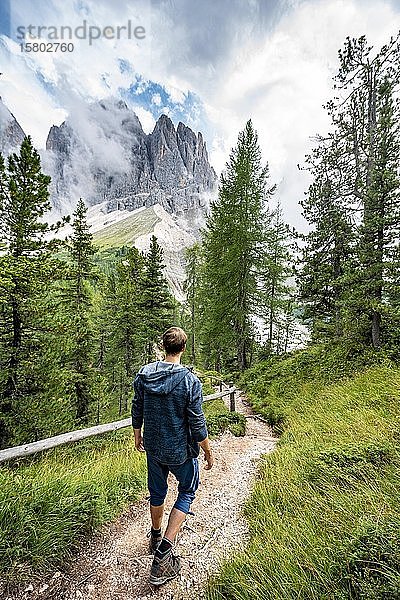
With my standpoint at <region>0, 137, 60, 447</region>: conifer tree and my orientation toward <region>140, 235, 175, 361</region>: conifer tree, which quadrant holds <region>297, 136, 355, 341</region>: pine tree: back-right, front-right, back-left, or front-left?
front-right

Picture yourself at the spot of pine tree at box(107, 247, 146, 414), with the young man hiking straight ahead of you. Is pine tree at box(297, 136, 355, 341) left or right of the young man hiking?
left

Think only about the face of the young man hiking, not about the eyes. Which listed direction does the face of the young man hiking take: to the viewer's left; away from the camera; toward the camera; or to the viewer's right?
away from the camera

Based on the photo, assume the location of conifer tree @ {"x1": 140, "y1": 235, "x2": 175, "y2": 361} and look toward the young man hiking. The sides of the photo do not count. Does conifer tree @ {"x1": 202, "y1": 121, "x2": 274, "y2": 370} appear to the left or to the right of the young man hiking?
left

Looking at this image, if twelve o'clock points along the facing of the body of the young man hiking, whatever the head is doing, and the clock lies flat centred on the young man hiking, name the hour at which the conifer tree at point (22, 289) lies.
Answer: The conifer tree is roughly at 11 o'clock from the young man hiking.

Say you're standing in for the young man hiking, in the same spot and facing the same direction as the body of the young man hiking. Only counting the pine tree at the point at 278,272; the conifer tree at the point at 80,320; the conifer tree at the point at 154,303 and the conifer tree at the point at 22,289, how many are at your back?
0

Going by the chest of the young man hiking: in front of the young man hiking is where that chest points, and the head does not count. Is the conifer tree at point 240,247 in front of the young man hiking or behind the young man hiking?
in front

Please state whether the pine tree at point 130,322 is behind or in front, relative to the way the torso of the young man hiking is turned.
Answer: in front

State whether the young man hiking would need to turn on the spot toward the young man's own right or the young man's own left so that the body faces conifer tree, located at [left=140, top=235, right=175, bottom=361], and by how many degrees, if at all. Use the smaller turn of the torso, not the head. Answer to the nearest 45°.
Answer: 0° — they already face it

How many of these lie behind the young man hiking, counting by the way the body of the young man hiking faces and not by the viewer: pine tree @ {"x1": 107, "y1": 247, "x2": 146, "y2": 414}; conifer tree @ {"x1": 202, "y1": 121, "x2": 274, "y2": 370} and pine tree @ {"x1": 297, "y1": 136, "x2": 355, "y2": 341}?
0

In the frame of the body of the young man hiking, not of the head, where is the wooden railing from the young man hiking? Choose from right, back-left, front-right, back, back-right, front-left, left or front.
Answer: front-left

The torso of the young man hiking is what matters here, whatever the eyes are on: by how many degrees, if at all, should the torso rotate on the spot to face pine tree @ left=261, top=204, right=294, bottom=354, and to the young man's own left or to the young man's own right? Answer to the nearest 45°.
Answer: approximately 45° to the young man's own right

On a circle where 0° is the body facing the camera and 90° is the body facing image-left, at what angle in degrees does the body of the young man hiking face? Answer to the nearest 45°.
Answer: approximately 180°

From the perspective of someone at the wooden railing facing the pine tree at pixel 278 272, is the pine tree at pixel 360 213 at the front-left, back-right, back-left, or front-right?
front-right

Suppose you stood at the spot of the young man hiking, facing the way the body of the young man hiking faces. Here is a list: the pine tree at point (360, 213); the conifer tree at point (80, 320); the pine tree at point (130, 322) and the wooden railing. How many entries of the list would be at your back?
0

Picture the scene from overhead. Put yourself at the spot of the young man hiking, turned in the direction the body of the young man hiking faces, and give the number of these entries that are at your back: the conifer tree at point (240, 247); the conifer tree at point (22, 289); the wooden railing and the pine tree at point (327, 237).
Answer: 0

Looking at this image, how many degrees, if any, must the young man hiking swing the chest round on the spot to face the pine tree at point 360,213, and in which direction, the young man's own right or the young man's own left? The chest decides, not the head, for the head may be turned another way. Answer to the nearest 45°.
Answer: approximately 45° to the young man's own right
